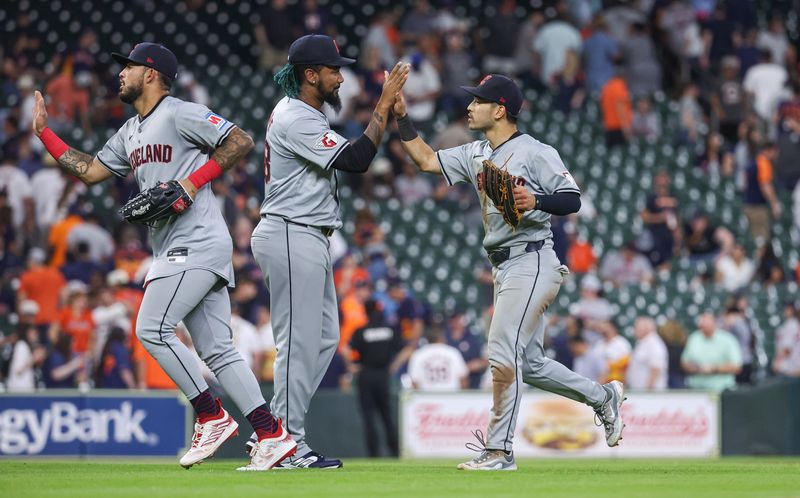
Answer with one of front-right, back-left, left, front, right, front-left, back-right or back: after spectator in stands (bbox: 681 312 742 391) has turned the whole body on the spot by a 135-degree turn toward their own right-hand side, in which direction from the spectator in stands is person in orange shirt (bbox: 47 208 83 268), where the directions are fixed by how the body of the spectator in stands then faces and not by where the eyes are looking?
front-left

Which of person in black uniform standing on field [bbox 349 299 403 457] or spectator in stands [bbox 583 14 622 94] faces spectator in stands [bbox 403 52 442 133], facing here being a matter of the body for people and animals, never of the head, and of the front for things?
person in black uniform standing on field [bbox 349 299 403 457]

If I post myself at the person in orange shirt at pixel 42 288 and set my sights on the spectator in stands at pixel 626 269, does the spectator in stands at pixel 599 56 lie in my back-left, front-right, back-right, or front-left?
front-left

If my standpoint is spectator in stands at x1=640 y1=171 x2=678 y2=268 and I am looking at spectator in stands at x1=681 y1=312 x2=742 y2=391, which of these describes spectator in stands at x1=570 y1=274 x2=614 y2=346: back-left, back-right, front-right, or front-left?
front-right

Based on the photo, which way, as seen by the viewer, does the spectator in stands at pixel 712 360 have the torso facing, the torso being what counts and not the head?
toward the camera

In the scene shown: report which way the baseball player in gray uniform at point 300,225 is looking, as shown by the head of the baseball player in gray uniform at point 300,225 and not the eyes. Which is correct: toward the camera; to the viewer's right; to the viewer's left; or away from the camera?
to the viewer's right

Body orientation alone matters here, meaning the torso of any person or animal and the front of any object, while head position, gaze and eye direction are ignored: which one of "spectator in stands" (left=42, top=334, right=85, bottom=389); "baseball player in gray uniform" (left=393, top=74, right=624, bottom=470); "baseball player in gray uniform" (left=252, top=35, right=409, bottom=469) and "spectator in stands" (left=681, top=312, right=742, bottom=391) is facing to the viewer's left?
"baseball player in gray uniform" (left=393, top=74, right=624, bottom=470)

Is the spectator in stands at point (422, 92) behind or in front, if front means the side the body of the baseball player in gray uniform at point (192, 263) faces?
behind

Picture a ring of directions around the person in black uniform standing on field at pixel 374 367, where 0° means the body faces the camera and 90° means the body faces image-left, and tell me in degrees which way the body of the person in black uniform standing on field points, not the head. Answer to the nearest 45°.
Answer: approximately 180°

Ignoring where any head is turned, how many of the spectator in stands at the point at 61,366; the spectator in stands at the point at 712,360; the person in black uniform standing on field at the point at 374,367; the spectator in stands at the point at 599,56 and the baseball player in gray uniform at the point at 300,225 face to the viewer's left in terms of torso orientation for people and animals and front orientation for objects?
0

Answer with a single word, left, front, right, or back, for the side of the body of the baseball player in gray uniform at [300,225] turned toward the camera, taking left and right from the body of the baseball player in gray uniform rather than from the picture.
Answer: right
